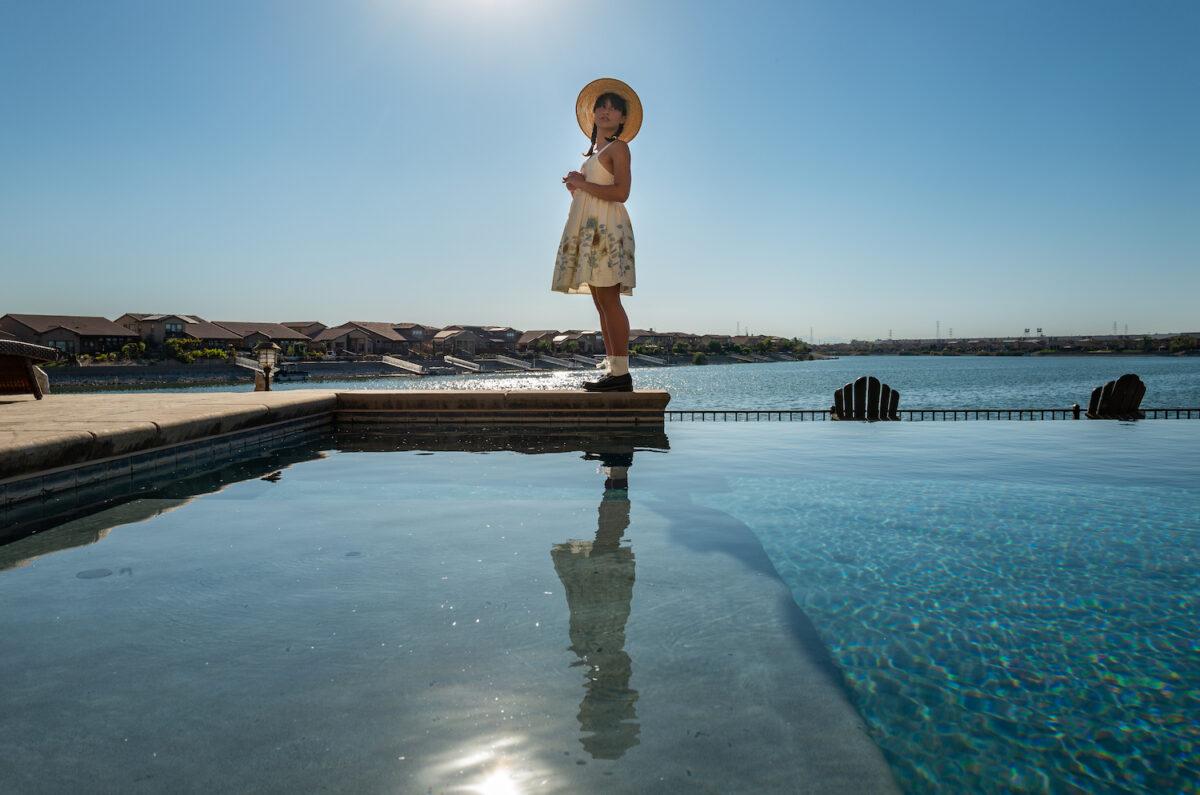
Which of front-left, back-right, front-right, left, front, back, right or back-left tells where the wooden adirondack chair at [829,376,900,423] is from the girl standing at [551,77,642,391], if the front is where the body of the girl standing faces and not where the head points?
back-right

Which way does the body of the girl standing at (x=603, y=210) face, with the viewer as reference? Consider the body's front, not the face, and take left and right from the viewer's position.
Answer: facing to the left of the viewer

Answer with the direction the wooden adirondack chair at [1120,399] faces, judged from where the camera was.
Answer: facing away from the viewer and to the left of the viewer

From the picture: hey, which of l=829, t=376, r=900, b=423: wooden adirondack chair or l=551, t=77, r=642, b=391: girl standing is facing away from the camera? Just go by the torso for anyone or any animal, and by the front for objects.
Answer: the wooden adirondack chair

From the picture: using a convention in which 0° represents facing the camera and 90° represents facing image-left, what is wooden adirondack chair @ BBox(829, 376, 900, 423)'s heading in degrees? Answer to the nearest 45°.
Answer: approximately 180°

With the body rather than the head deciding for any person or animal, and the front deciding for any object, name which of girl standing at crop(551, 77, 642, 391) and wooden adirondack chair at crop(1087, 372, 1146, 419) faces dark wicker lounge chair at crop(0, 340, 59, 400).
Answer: the girl standing

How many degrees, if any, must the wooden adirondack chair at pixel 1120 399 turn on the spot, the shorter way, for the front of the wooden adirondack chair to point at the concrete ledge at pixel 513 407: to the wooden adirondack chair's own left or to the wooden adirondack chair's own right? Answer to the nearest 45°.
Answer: approximately 90° to the wooden adirondack chair's own left

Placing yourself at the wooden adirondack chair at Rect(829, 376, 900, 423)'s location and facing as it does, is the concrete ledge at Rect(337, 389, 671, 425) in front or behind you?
behind

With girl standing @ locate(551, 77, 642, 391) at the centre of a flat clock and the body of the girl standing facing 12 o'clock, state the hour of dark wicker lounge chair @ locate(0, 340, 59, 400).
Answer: The dark wicker lounge chair is roughly at 12 o'clock from the girl standing.

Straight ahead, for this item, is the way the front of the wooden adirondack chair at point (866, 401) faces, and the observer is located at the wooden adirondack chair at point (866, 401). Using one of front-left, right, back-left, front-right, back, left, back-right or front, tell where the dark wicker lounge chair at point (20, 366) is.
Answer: back-left

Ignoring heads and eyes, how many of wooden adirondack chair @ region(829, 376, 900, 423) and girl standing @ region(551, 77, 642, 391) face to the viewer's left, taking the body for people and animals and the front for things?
1

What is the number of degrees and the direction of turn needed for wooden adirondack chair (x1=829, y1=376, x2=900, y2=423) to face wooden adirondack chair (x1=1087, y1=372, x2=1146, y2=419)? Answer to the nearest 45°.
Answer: approximately 45° to its right

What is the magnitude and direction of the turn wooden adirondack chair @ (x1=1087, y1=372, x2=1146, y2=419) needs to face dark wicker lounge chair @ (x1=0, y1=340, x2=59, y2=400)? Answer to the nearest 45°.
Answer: approximately 90° to its left
